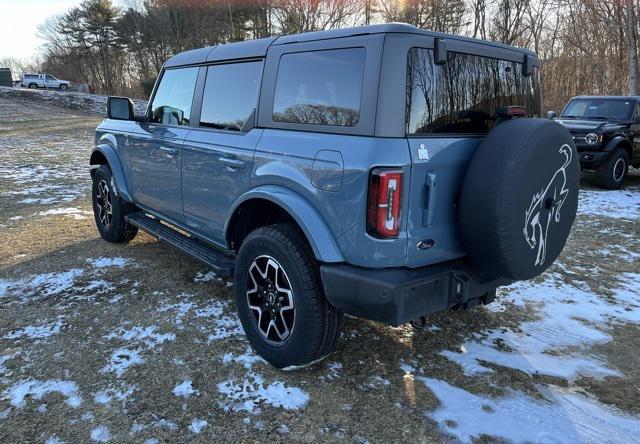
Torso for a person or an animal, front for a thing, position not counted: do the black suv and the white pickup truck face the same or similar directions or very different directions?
very different directions

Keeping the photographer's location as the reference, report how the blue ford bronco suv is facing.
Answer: facing away from the viewer and to the left of the viewer

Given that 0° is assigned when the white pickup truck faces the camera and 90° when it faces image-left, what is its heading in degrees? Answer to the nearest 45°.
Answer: approximately 270°

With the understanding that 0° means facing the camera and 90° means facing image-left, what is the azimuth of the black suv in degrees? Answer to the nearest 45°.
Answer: approximately 45°

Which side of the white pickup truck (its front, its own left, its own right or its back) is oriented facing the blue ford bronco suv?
right
